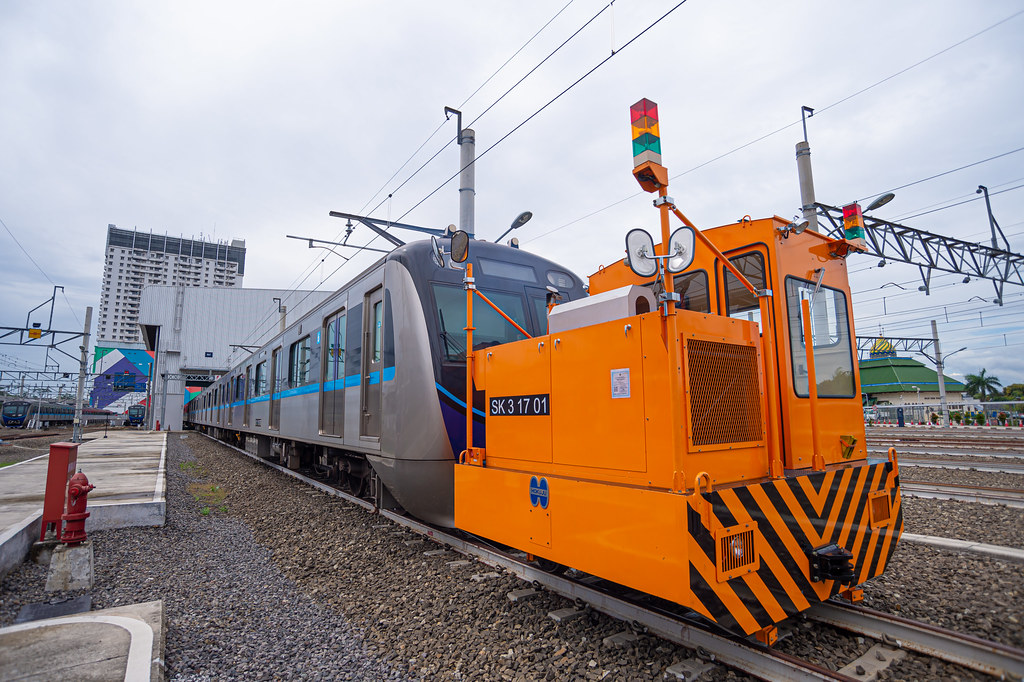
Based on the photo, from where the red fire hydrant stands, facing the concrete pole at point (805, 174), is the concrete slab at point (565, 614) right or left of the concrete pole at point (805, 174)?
right

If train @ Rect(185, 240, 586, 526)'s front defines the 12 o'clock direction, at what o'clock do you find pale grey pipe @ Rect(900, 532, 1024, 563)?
The pale grey pipe is roughly at 11 o'clock from the train.

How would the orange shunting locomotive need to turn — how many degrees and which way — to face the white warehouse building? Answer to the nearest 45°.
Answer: approximately 180°

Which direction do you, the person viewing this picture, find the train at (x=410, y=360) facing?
facing the viewer and to the right of the viewer

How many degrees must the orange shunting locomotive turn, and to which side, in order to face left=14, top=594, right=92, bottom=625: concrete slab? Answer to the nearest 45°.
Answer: approximately 135° to its right

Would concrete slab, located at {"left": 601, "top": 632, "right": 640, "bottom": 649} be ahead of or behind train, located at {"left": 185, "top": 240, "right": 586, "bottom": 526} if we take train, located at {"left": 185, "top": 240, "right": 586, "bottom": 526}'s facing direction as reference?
ahead

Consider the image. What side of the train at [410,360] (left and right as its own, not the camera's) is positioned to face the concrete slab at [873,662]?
front

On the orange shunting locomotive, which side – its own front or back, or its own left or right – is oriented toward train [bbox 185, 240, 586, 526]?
back

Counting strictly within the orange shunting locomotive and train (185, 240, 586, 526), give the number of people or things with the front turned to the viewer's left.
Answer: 0

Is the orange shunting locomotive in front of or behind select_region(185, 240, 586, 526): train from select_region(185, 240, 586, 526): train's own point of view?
in front
